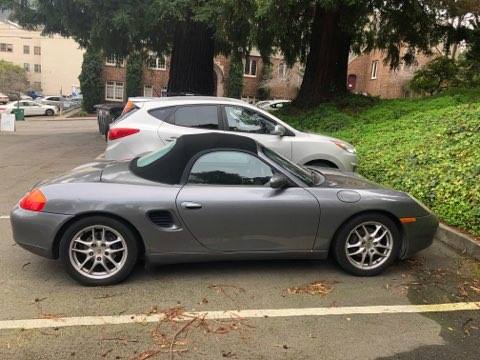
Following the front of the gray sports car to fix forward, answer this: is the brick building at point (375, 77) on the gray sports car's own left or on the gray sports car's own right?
on the gray sports car's own left

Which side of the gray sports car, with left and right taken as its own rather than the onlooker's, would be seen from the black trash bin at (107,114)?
left

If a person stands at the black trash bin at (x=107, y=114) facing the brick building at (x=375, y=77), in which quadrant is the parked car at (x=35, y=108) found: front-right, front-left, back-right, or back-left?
front-left

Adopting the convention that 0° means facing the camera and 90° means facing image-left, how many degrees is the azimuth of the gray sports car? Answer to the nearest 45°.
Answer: approximately 270°

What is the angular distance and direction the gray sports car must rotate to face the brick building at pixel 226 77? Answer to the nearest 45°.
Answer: approximately 90° to its left

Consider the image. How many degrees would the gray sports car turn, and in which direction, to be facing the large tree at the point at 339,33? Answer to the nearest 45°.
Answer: approximately 90° to its left

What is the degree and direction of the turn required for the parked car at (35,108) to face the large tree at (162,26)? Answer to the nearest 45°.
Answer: approximately 90° to its right

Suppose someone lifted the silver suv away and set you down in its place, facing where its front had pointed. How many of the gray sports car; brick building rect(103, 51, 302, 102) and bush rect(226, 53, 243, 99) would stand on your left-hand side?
2

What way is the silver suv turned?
to the viewer's right

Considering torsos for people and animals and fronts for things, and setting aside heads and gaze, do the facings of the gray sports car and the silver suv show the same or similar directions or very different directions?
same or similar directions
